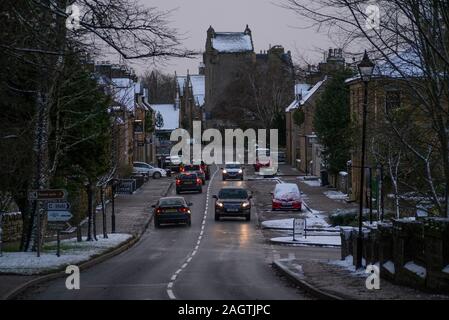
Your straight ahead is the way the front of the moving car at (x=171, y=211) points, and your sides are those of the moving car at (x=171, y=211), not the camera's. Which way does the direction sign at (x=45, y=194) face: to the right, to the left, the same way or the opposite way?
the opposite way

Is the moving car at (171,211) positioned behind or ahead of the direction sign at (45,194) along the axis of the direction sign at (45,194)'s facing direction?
behind

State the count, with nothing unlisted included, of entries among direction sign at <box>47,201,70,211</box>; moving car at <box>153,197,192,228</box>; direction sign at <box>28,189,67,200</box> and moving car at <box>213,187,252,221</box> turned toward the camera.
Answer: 3

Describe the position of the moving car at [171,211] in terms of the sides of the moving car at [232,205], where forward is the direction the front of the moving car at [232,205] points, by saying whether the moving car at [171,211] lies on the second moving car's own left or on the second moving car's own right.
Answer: on the second moving car's own right

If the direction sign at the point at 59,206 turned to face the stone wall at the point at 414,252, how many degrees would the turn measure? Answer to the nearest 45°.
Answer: approximately 45° to its left

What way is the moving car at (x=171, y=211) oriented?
away from the camera

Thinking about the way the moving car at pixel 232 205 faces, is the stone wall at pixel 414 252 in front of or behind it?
in front
